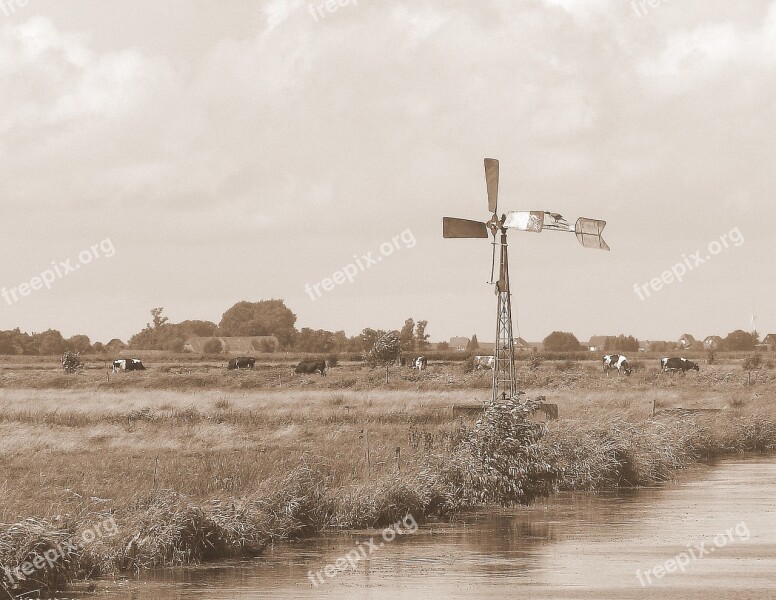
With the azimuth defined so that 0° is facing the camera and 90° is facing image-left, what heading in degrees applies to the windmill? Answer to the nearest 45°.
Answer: approximately 45°
